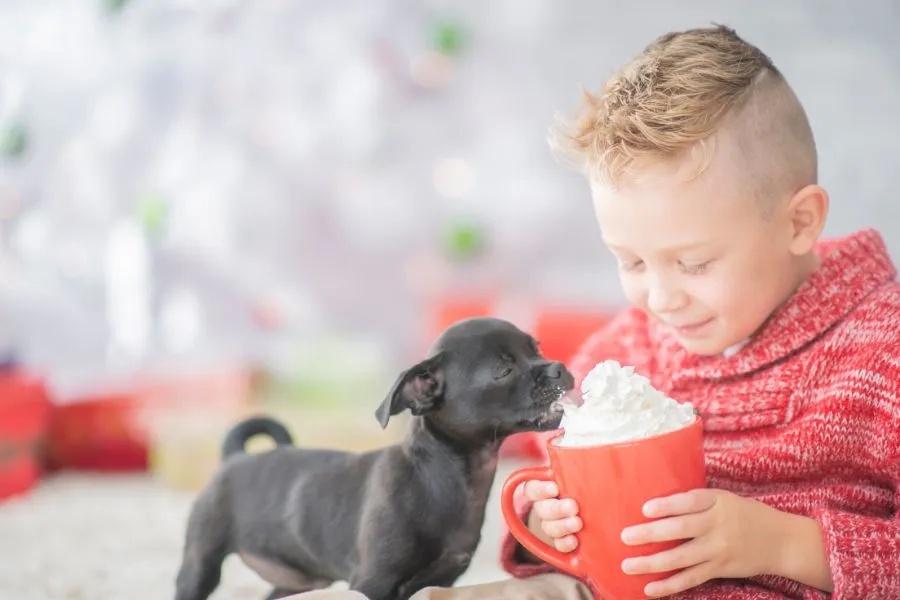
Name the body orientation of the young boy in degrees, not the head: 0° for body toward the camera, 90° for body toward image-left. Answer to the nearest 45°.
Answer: approximately 45°

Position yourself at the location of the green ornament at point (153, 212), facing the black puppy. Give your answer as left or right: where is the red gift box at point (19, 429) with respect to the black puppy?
right

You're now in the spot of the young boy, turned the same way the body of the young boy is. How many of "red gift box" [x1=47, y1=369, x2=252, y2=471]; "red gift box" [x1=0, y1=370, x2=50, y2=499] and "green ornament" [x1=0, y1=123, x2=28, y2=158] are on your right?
3

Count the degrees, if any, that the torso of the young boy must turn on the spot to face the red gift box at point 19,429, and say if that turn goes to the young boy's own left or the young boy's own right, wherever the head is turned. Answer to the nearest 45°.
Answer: approximately 90° to the young boy's own right

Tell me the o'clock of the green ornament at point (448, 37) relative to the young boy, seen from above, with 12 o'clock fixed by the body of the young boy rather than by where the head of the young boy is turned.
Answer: The green ornament is roughly at 4 o'clock from the young boy.

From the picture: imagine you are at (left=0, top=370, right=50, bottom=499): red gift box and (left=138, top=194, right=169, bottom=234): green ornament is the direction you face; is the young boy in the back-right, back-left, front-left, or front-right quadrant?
back-right

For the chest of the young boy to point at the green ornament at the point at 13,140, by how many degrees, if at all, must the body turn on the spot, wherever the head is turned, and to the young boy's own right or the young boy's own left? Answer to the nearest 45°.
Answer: approximately 90° to the young boy's own right

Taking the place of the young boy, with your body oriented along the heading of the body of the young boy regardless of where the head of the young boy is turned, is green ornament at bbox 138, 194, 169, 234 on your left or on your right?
on your right
